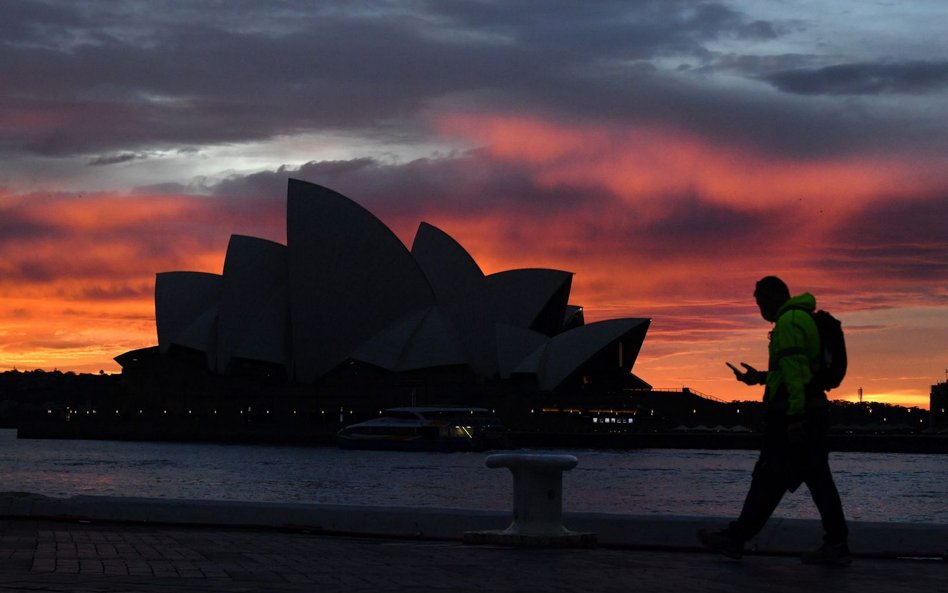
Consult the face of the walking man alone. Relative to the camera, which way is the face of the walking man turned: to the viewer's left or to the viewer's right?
to the viewer's left

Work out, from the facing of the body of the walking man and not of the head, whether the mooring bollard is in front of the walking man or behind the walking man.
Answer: in front

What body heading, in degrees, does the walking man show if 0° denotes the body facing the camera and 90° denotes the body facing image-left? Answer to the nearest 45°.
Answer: approximately 90°
